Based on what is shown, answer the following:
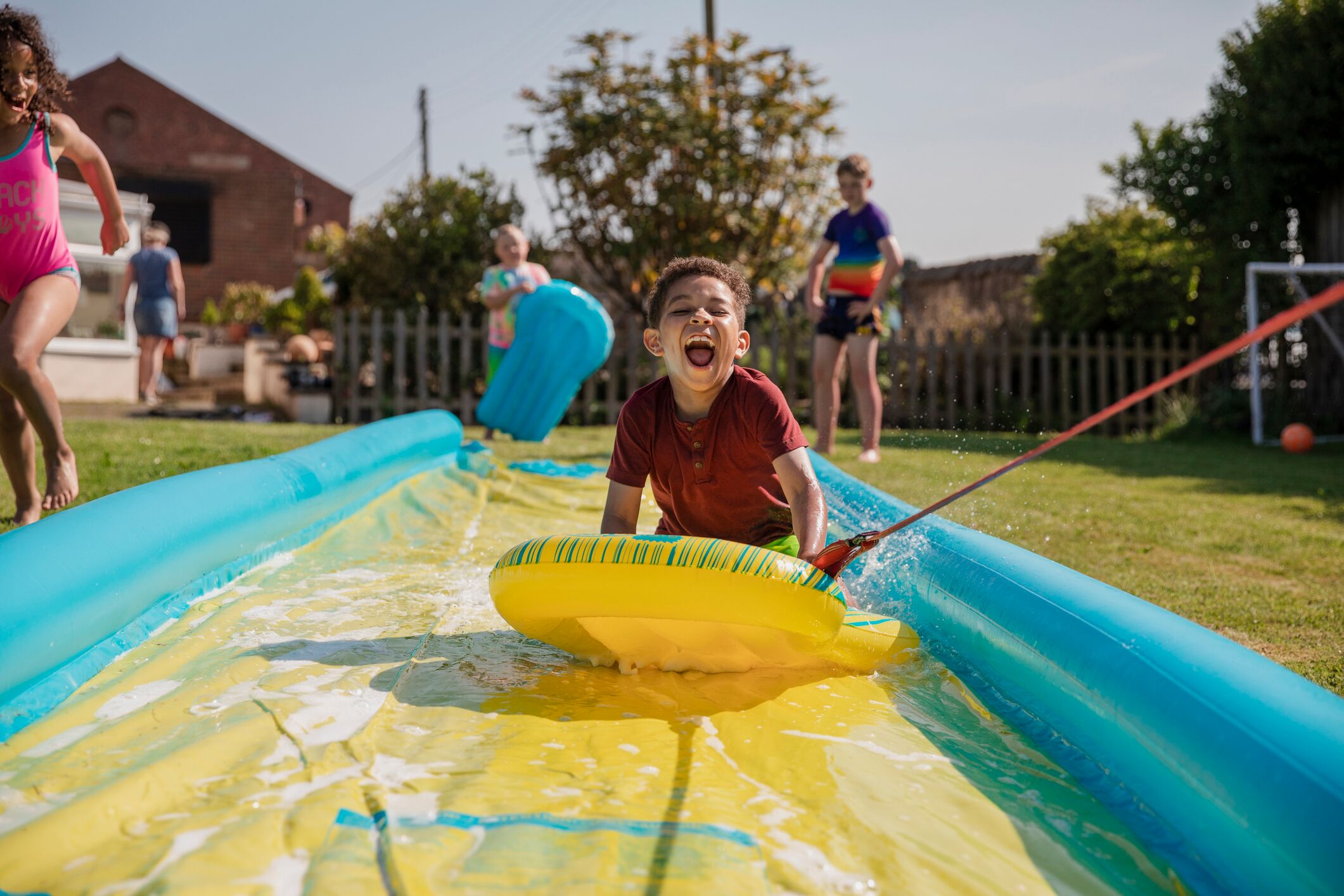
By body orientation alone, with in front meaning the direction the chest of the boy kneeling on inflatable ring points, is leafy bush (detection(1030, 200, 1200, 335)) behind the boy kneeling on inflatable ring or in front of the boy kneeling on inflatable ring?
behind

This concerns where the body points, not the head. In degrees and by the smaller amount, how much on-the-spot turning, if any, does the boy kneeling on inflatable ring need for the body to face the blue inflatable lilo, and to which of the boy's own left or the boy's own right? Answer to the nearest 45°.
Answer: approximately 180°

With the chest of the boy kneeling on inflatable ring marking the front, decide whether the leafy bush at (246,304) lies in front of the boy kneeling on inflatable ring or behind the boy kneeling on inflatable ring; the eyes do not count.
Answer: behind

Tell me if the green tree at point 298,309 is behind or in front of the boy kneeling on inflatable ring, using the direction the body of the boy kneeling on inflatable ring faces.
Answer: behind

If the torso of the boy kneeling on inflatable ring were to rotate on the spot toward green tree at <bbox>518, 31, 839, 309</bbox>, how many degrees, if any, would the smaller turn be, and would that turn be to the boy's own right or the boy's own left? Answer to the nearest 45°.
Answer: approximately 180°

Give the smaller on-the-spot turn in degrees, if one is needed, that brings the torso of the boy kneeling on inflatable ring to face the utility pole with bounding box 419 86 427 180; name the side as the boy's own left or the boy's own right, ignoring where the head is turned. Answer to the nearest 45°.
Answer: approximately 180°
